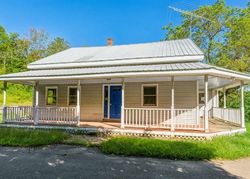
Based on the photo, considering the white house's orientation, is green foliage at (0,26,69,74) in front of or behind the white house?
behind

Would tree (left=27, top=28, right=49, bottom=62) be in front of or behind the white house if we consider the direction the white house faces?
behind

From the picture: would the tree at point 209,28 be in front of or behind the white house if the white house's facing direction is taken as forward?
behind

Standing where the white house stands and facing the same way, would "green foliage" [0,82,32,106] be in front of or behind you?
behind

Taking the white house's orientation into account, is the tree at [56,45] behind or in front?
behind

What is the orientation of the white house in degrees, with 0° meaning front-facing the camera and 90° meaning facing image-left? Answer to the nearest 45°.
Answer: approximately 0°
